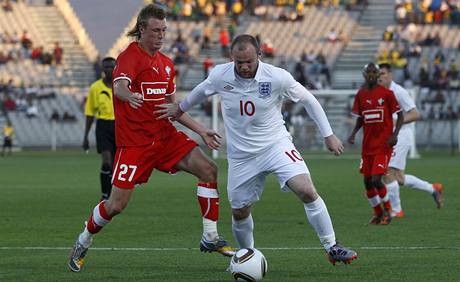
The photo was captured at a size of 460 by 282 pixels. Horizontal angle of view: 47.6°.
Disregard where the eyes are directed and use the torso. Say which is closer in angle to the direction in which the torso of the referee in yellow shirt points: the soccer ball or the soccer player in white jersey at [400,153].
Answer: the soccer ball

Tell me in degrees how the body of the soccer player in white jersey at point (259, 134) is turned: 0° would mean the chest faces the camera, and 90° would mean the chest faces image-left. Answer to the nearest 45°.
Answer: approximately 0°

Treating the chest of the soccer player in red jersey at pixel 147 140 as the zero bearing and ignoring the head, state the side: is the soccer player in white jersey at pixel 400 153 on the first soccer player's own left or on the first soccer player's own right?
on the first soccer player's own left
